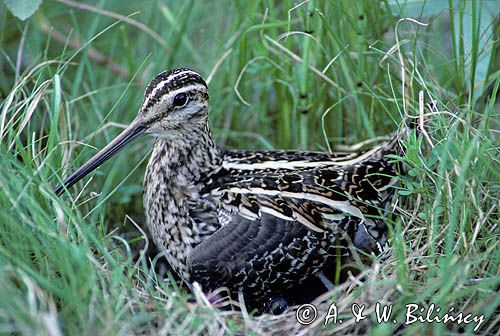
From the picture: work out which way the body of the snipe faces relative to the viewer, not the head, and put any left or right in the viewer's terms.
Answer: facing to the left of the viewer
